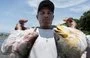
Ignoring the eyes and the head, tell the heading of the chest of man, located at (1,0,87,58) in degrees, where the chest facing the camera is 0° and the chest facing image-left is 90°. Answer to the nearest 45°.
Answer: approximately 0°
